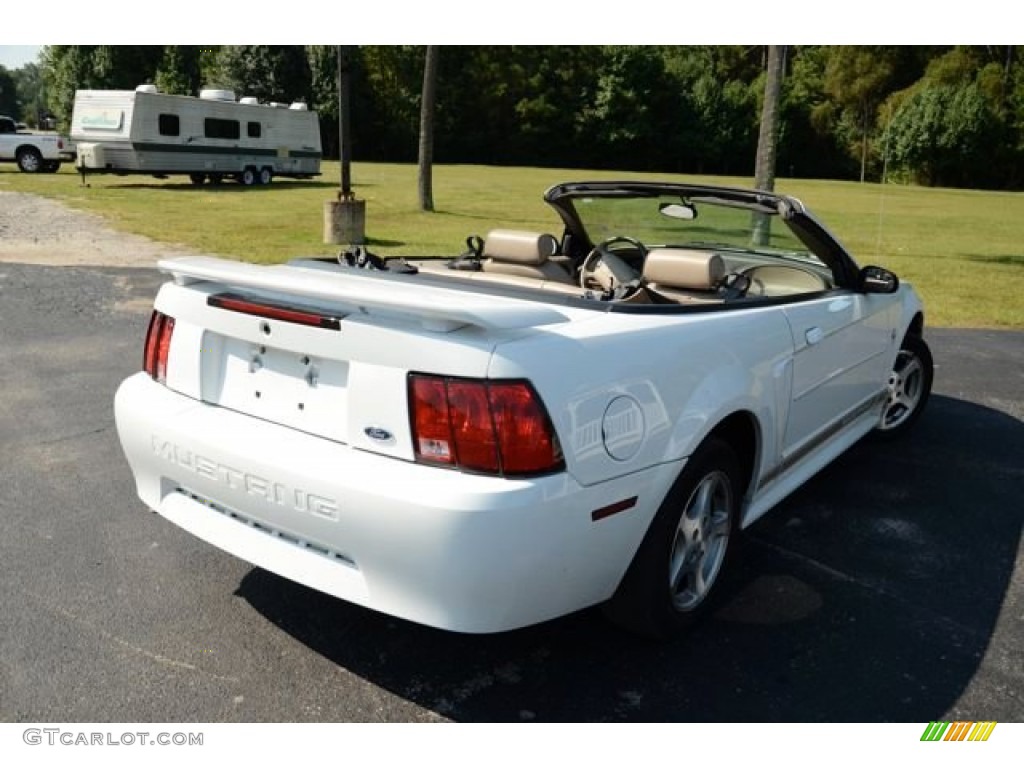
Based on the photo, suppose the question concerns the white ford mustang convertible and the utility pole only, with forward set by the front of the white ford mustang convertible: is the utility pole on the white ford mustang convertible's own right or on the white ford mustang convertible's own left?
on the white ford mustang convertible's own left

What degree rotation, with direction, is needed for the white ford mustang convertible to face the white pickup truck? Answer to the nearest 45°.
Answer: approximately 90° to its left

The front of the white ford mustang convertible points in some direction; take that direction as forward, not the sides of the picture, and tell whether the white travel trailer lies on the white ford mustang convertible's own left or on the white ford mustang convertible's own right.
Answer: on the white ford mustang convertible's own left

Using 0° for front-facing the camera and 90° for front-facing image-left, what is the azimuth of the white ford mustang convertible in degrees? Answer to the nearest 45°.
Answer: approximately 225°

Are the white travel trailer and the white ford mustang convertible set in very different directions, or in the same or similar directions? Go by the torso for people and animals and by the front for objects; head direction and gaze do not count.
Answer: very different directions

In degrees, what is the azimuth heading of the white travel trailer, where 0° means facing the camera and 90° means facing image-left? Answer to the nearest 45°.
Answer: approximately 45°

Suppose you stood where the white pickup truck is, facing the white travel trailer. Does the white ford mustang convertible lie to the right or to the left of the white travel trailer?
right

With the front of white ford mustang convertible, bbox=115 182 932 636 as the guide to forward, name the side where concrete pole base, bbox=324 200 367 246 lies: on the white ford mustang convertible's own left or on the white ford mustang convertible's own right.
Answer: on the white ford mustang convertible's own left
